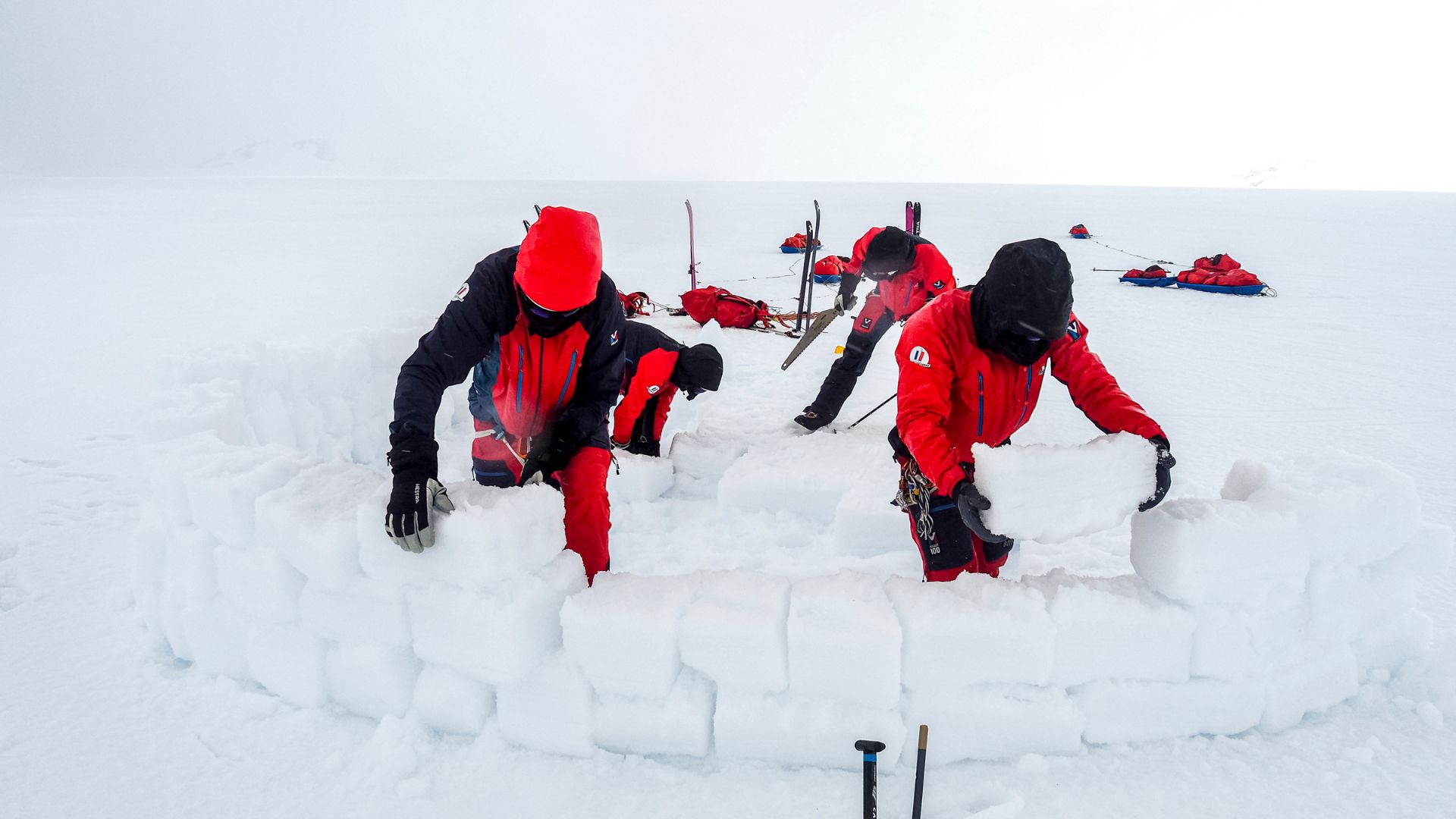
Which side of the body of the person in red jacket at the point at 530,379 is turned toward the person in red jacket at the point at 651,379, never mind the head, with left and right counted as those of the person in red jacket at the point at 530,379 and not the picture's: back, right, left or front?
back

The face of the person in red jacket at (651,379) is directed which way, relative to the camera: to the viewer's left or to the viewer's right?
to the viewer's right

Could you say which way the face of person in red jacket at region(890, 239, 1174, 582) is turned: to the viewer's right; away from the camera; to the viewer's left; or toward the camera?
toward the camera

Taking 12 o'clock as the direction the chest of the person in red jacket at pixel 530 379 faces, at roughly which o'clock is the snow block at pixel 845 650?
The snow block is roughly at 11 o'clock from the person in red jacket.

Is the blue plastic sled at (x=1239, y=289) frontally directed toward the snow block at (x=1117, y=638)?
no

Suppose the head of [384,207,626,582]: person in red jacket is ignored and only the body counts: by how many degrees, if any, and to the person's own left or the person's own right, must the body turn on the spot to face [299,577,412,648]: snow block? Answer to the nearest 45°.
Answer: approximately 45° to the person's own right

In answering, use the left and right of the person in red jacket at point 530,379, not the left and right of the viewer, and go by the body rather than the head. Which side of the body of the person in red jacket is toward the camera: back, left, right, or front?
front

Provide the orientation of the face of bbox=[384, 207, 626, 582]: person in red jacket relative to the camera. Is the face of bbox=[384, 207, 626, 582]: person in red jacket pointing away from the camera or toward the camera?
toward the camera

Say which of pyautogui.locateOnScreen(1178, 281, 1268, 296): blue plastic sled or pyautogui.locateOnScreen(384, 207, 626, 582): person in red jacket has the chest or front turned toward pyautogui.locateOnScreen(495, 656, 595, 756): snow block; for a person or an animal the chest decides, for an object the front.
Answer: the person in red jacket
